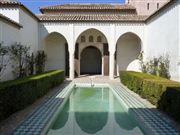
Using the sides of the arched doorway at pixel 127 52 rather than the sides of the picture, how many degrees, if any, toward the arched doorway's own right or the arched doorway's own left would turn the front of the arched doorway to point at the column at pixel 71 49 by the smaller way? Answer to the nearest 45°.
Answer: approximately 45° to the arched doorway's own right

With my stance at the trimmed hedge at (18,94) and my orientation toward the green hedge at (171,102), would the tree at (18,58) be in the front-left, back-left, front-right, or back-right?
back-left

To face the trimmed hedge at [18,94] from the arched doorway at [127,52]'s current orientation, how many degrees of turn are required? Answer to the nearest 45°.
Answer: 0° — it already faces it

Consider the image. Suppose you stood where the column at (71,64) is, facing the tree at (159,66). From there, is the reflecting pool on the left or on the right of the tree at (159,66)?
right

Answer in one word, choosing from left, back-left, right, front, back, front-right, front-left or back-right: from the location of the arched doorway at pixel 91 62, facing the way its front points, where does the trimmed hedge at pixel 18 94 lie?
front

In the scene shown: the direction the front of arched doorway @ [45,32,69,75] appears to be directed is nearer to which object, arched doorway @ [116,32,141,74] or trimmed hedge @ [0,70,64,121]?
the trimmed hedge

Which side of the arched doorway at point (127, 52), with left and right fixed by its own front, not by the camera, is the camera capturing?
front

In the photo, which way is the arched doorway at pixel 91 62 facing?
toward the camera

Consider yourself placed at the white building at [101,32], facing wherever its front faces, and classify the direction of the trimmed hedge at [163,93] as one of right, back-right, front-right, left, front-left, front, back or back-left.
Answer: front

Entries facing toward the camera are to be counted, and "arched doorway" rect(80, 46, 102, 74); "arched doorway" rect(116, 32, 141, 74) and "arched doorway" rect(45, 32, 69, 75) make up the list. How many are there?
3

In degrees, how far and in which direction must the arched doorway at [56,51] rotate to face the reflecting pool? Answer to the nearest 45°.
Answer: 0° — it already faces it

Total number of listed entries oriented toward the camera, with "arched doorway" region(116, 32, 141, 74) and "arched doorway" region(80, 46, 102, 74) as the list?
2

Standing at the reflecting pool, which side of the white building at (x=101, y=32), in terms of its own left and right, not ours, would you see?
front

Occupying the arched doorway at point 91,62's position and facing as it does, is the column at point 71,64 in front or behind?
in front

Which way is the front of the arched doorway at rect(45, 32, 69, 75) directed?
toward the camera

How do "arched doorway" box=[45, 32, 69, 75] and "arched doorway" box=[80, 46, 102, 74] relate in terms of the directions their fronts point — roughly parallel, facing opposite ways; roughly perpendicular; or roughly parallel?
roughly parallel

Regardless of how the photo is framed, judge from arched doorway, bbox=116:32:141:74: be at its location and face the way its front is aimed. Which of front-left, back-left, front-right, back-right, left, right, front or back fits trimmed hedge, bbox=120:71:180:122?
front

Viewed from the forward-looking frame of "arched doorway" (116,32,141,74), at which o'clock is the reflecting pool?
The reflecting pool is roughly at 12 o'clock from the arched doorway.
